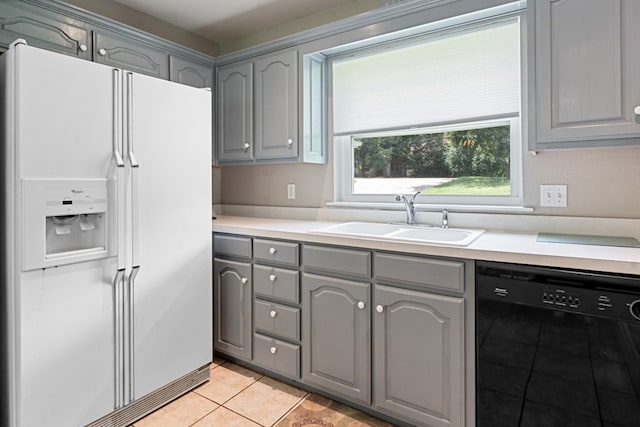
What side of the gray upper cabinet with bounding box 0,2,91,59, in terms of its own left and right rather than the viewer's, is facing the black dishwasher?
front

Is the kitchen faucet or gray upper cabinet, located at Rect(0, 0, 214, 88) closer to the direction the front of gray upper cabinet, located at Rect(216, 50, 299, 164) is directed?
the gray upper cabinet

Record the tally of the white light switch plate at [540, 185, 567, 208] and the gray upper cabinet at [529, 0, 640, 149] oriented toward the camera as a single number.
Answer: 2

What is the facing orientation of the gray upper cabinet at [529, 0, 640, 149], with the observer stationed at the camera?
facing the viewer

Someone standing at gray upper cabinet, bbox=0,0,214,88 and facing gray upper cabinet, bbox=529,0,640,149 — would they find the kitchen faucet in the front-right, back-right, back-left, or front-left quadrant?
front-left

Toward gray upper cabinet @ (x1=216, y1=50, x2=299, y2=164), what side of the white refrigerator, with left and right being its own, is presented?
left

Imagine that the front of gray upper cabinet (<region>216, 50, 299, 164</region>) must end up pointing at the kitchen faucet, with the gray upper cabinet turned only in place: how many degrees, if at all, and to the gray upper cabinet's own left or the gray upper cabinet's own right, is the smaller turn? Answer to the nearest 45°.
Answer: approximately 90° to the gray upper cabinet's own left

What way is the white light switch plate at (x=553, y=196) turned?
toward the camera

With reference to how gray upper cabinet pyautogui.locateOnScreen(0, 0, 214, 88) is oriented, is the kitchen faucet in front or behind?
in front

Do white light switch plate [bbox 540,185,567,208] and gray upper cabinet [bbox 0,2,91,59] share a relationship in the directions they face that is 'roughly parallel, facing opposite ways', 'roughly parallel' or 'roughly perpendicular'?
roughly perpendicular

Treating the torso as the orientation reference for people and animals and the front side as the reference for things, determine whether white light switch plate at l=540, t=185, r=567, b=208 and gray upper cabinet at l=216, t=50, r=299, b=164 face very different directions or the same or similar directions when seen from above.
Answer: same or similar directions

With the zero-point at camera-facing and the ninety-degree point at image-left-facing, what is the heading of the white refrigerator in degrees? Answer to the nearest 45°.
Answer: approximately 315°

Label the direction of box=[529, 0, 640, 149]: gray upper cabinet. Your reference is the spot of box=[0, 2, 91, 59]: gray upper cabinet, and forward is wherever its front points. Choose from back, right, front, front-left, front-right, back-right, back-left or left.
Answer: front

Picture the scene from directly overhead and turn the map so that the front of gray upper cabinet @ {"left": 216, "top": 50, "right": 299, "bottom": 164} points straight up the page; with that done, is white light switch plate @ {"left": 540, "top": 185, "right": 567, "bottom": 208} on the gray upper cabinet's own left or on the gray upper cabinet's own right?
on the gray upper cabinet's own left

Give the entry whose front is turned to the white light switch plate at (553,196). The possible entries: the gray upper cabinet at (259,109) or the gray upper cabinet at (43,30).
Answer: the gray upper cabinet at (43,30)
